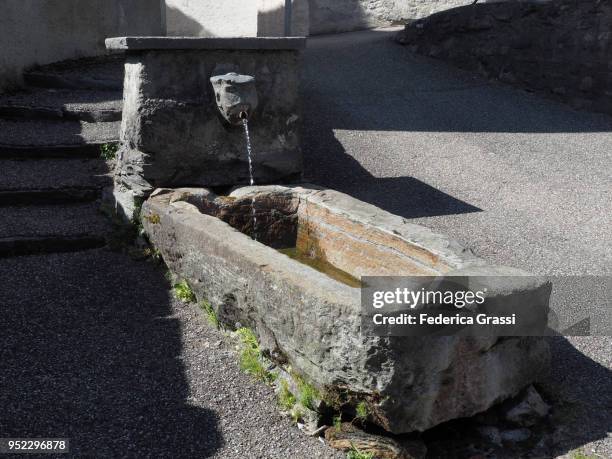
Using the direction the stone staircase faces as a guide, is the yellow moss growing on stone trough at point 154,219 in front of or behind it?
in front

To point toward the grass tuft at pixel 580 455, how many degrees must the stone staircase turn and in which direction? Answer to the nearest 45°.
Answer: approximately 45° to its left

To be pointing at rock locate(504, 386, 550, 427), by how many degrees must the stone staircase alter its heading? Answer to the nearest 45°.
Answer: approximately 45° to its left

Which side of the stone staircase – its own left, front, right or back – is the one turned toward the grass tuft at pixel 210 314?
front

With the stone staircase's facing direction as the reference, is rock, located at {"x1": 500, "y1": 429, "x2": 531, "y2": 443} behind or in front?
in front

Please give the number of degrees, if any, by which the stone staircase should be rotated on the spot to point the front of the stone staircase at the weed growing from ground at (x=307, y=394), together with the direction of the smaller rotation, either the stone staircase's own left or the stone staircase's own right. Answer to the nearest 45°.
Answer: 0° — it already faces it

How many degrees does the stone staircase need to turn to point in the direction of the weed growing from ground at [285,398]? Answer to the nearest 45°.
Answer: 0° — it already faces it

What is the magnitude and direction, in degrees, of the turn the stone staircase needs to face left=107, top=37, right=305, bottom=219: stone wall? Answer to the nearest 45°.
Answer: approximately 45° to its left

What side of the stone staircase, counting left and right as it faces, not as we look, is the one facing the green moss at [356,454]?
front

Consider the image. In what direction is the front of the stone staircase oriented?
toward the camera
